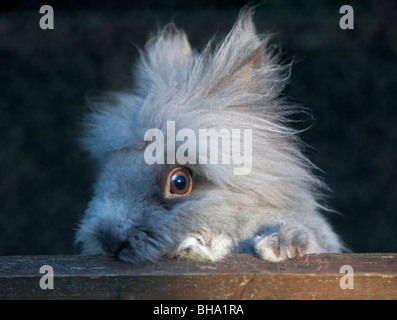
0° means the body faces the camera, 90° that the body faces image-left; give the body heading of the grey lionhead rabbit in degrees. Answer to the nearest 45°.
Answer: approximately 45°
